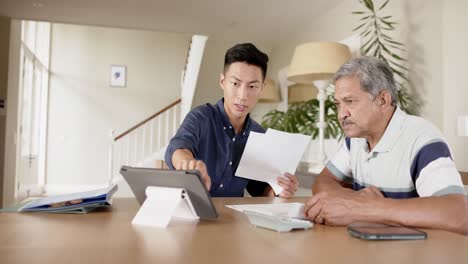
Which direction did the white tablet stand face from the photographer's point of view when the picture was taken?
facing away from the viewer and to the right of the viewer

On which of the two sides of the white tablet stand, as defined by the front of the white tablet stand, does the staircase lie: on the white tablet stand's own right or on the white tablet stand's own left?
on the white tablet stand's own left

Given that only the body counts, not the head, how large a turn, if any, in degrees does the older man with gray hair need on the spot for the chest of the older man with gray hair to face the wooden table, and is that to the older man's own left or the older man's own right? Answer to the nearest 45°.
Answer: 0° — they already face it

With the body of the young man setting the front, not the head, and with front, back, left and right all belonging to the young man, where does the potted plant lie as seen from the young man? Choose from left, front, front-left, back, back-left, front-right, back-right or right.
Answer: back-left

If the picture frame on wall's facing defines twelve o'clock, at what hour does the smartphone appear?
The smartphone is roughly at 12 o'clock from the picture frame on wall.

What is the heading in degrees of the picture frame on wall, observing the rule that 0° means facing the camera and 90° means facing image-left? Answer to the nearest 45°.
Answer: approximately 0°

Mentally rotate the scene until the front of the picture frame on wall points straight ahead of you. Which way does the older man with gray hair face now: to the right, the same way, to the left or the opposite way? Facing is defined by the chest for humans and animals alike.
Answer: to the right

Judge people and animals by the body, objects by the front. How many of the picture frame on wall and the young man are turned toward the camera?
2

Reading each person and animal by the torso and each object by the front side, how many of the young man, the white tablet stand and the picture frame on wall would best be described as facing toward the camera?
2

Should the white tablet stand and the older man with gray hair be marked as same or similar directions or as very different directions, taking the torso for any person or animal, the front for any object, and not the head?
very different directions

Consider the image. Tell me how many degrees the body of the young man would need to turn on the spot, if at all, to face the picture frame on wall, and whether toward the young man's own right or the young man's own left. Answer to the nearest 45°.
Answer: approximately 180°
